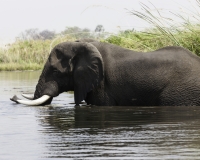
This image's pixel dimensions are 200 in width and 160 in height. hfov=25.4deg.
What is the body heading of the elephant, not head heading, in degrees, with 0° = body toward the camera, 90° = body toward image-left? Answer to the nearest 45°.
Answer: approximately 90°
